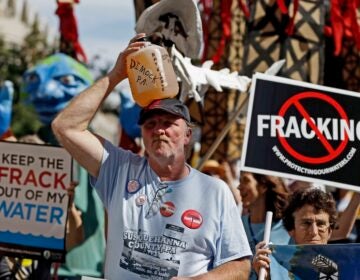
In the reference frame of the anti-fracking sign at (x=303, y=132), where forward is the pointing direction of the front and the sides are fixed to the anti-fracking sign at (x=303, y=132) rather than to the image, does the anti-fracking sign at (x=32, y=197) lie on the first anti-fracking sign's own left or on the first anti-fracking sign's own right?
on the first anti-fracking sign's own right

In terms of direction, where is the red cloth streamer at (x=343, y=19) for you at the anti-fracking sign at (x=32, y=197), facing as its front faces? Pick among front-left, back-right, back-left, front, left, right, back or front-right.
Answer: back-left

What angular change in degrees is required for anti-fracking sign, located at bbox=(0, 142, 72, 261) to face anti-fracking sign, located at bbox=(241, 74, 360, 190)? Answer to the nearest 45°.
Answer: approximately 45° to its left

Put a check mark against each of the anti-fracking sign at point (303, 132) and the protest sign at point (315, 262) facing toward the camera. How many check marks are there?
2

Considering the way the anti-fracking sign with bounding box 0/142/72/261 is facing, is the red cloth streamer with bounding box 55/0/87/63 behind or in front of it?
behind

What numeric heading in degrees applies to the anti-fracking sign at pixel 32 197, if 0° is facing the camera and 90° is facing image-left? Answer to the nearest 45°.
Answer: approximately 0°

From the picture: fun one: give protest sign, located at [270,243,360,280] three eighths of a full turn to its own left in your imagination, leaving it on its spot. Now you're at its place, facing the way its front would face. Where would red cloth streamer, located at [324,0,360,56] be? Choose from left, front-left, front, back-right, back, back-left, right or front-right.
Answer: front-left

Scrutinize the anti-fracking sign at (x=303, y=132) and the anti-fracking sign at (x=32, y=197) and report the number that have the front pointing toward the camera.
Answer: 2

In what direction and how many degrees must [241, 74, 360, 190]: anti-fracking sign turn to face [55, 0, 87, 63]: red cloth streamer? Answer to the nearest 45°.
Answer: approximately 135° to its right
